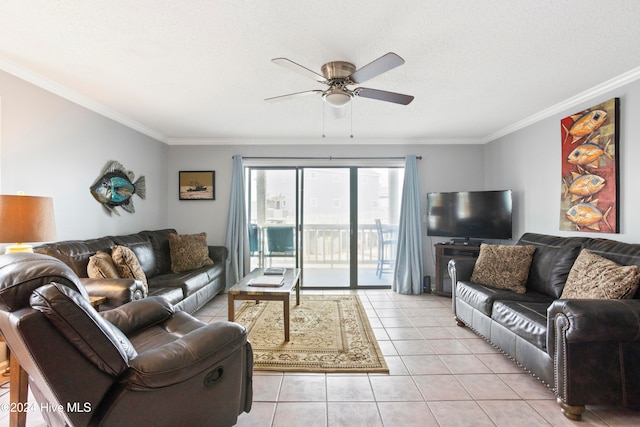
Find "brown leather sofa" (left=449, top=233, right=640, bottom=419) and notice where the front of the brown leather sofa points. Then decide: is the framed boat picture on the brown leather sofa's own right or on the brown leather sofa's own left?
on the brown leather sofa's own right

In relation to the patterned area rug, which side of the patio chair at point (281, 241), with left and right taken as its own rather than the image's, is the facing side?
back

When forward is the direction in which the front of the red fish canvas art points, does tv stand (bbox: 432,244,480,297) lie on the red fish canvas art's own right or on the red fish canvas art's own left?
on the red fish canvas art's own right

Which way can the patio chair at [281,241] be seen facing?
away from the camera

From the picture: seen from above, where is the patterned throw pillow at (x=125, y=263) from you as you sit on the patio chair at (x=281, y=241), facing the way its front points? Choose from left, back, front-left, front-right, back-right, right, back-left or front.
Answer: back-left

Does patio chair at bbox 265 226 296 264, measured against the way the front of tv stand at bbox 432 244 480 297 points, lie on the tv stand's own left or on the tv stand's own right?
on the tv stand's own right

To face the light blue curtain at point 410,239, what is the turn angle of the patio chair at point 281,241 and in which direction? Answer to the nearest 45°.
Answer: approximately 90° to its right

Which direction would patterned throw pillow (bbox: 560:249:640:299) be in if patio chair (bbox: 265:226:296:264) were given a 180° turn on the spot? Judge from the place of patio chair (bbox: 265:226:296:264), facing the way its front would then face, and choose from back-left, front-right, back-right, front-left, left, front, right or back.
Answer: front-left
